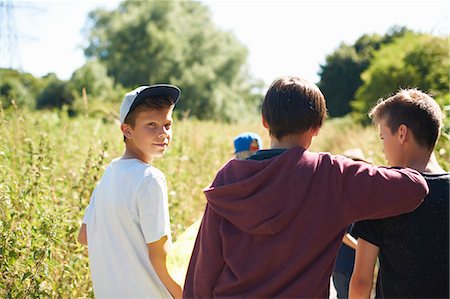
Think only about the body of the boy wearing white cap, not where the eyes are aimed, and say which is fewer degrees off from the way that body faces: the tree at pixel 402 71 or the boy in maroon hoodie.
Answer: the tree

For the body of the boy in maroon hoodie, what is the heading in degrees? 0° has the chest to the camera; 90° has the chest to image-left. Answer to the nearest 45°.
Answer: approximately 180°

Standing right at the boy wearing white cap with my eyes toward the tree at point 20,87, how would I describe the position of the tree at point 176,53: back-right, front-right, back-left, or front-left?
front-right

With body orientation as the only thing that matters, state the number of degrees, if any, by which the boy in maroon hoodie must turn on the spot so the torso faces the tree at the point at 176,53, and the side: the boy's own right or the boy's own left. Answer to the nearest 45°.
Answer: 0° — they already face it

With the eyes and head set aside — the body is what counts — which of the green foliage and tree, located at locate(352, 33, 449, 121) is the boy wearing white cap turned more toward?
the tree

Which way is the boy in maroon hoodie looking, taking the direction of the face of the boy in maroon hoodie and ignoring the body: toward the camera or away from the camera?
away from the camera

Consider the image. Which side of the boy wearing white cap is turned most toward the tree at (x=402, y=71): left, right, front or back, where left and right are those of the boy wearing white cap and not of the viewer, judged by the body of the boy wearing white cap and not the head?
front

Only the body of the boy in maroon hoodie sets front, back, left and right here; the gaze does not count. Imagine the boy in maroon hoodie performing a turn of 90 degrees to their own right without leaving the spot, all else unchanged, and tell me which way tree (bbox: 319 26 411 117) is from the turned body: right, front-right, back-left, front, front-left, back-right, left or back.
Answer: left

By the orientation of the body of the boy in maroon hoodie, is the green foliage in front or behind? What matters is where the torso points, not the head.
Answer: in front

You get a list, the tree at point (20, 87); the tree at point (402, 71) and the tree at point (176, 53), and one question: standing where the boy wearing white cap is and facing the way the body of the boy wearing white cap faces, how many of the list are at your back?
0

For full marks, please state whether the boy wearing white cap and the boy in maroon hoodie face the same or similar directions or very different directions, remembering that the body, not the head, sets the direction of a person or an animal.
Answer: same or similar directions

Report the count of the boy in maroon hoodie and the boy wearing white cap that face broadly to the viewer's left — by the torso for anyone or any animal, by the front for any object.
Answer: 0

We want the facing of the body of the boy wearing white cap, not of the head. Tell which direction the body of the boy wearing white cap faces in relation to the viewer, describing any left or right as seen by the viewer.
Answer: facing away from the viewer and to the right of the viewer

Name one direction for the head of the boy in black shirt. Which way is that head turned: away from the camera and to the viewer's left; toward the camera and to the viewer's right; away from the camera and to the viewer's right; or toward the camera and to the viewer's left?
away from the camera and to the viewer's left

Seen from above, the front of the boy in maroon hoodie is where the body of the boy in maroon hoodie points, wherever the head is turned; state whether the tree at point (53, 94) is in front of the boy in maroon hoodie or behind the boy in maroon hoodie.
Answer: in front
